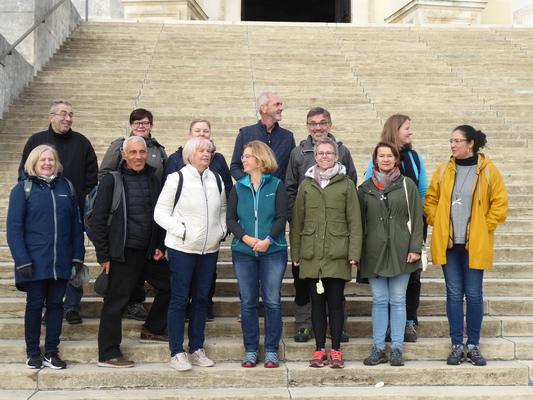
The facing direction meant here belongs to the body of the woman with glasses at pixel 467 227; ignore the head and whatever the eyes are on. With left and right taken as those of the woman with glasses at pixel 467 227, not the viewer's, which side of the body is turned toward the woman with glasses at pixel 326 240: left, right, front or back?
right

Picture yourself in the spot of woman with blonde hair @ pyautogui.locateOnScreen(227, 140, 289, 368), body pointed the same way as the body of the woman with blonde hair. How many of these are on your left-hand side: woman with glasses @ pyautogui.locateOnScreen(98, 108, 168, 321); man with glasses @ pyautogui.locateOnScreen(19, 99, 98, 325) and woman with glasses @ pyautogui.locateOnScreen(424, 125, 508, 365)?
1

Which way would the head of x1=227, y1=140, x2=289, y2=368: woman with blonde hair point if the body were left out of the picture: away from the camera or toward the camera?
toward the camera

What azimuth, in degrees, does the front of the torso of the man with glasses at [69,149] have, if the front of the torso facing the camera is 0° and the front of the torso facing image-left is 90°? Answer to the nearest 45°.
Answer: approximately 0°

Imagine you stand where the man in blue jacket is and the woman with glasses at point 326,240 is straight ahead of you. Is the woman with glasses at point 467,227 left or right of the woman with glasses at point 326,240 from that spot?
left

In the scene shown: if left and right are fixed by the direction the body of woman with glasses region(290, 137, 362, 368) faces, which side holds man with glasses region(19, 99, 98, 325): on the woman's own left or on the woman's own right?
on the woman's own right

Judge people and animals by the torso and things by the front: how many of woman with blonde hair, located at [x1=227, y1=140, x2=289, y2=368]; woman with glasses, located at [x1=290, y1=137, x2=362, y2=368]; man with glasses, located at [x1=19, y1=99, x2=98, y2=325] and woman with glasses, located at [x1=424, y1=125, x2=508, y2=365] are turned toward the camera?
4

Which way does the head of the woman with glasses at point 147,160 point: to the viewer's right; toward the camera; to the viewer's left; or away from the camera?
toward the camera

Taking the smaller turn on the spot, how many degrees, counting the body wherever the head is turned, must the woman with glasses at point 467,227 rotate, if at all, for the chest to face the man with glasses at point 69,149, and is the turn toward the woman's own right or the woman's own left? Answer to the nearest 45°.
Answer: approximately 90° to the woman's own right

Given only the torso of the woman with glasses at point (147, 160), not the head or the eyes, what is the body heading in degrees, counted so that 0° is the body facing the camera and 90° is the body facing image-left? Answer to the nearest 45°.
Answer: approximately 0°

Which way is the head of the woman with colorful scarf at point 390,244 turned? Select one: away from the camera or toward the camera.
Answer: toward the camera

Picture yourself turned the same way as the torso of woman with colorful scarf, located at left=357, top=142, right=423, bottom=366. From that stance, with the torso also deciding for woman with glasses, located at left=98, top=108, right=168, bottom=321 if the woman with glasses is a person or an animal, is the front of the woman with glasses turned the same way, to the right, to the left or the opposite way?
the same way

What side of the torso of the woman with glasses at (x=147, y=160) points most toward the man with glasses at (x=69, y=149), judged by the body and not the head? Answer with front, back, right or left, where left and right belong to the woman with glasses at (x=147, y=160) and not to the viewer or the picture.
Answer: right

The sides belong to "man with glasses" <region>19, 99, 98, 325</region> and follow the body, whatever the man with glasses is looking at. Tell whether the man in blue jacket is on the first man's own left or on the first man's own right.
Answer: on the first man's own left

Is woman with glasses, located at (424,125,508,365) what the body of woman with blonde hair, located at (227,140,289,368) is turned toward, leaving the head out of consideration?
no

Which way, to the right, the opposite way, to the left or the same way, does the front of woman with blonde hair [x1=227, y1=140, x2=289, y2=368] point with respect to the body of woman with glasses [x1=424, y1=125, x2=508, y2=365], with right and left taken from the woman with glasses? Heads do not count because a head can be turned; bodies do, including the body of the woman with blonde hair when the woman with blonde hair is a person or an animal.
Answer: the same way

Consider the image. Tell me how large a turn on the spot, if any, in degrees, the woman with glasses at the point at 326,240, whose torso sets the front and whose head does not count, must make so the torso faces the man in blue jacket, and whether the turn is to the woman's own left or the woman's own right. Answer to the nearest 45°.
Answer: approximately 135° to the woman's own right

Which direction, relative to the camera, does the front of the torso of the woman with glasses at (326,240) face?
toward the camera

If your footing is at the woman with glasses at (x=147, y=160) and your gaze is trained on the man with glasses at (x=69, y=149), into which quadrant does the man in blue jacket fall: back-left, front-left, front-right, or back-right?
back-right
